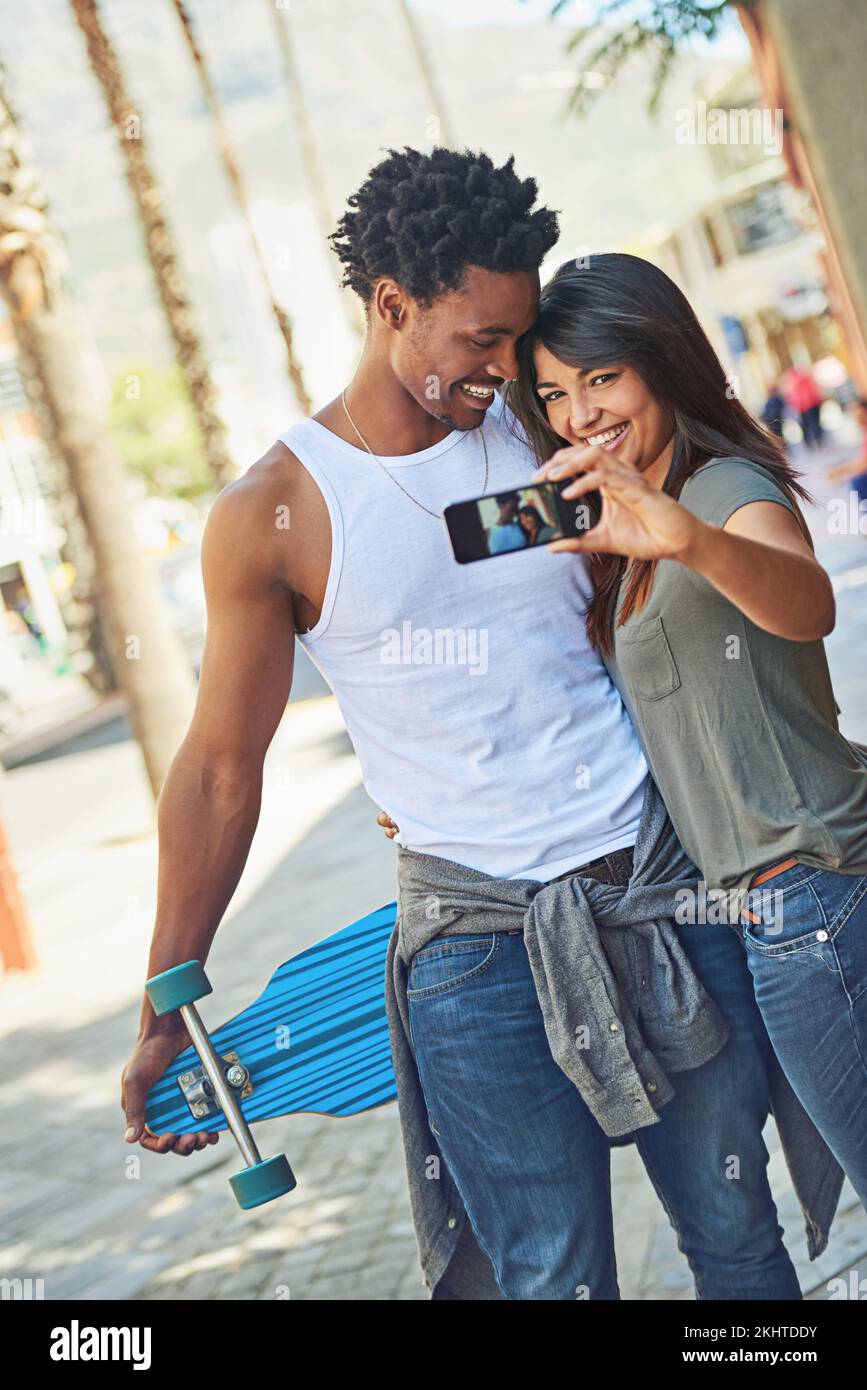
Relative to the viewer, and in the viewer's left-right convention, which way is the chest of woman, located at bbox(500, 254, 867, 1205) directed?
facing the viewer and to the left of the viewer

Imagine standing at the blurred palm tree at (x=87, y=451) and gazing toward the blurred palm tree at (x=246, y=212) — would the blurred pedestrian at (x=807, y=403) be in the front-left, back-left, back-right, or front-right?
front-right

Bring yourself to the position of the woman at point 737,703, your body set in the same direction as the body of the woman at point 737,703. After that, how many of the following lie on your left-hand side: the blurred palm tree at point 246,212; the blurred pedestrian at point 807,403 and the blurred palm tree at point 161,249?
0

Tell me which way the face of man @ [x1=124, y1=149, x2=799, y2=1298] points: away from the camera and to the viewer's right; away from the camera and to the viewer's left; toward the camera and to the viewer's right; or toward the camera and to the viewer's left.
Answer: toward the camera and to the viewer's right

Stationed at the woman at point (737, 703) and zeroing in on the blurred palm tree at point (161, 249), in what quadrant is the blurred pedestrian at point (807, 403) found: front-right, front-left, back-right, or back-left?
front-right

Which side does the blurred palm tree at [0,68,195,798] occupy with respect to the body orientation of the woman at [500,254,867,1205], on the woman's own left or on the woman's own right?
on the woman's own right

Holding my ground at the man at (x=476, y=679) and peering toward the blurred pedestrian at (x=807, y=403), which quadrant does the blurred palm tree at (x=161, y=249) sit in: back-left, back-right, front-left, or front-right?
front-left

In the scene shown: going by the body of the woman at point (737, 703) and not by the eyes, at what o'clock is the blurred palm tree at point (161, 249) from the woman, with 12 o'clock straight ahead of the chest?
The blurred palm tree is roughly at 4 o'clock from the woman.

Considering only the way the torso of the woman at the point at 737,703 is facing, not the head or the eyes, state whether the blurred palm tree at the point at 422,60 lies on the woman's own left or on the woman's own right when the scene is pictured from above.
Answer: on the woman's own right

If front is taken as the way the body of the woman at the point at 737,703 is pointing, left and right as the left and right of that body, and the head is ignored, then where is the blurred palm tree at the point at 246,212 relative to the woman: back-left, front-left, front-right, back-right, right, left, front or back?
back-right
